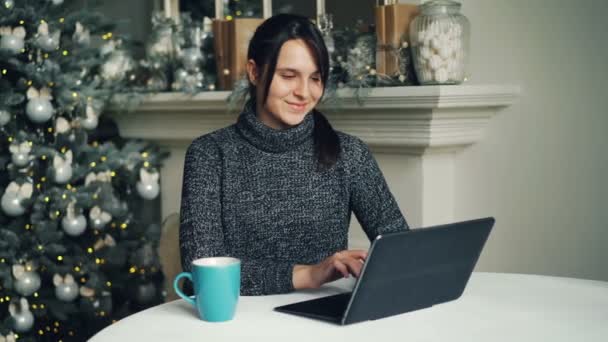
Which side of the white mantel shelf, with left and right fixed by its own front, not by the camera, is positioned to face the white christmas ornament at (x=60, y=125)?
right

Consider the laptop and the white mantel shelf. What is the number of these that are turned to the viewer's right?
0

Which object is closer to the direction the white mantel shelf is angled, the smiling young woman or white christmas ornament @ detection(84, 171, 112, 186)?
the smiling young woman

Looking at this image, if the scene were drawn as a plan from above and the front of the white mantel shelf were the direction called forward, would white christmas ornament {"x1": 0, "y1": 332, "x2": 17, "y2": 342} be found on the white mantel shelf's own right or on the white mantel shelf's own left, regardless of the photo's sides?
on the white mantel shelf's own right

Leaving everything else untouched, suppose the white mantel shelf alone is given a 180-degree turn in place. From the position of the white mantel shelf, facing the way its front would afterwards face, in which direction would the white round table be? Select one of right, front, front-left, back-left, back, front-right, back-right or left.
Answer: back-right

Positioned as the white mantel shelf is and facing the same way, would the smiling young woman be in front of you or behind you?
in front

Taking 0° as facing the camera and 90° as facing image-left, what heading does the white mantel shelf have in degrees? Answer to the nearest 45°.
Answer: approximately 45°

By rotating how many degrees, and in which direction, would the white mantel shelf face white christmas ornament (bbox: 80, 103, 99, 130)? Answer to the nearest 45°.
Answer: approximately 90° to its right

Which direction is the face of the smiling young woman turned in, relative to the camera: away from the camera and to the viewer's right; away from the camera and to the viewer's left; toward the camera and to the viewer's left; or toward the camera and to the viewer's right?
toward the camera and to the viewer's right

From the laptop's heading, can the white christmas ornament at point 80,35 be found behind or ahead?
ahead

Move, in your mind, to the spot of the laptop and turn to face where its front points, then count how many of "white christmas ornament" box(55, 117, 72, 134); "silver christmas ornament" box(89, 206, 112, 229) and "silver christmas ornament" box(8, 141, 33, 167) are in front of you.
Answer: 3

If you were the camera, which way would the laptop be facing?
facing away from the viewer and to the left of the viewer
